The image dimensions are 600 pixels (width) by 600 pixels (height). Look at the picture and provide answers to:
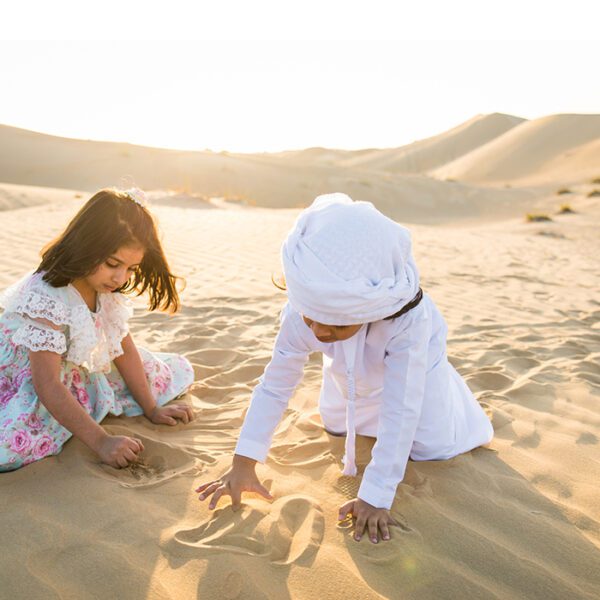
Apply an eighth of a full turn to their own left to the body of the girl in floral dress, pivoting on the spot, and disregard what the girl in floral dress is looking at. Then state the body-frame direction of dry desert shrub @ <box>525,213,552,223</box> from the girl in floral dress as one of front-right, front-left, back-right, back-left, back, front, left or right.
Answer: front-left

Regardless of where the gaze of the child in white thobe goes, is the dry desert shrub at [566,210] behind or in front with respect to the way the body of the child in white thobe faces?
behind

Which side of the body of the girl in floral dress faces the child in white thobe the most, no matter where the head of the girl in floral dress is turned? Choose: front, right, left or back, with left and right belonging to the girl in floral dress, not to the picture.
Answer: front

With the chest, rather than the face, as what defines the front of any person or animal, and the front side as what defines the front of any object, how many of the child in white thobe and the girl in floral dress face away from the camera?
0

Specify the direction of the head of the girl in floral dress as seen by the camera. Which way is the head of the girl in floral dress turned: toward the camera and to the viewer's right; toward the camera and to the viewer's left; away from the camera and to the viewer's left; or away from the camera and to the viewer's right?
toward the camera and to the viewer's right

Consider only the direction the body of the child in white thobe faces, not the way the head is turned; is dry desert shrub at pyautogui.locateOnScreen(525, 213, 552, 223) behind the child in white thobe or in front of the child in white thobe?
behind

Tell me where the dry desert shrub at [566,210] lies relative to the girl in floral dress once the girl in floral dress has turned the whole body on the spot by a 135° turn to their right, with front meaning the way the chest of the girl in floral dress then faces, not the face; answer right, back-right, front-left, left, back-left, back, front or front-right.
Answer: back-right

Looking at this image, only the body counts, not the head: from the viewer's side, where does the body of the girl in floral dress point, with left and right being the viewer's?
facing the viewer and to the right of the viewer
